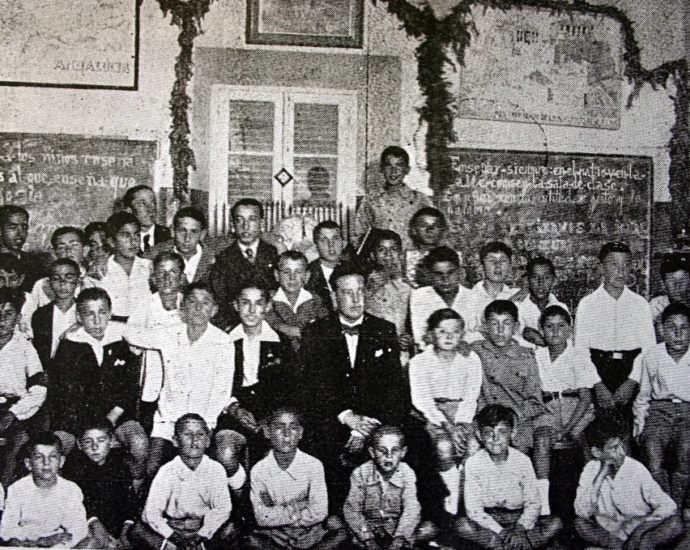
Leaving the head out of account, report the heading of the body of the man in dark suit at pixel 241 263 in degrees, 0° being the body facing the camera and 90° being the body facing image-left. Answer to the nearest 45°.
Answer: approximately 0°

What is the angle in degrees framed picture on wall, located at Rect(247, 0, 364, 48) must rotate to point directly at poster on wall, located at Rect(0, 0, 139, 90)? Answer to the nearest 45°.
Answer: approximately 90° to its right

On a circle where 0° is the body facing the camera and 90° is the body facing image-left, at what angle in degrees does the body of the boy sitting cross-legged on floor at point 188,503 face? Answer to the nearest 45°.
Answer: approximately 0°

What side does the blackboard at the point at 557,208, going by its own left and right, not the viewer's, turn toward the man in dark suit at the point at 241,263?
right

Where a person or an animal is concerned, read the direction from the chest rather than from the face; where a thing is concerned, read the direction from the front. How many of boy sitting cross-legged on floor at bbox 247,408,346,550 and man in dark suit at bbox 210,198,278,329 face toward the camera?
2

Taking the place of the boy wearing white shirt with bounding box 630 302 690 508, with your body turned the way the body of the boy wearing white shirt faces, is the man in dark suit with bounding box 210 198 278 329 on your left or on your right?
on your right

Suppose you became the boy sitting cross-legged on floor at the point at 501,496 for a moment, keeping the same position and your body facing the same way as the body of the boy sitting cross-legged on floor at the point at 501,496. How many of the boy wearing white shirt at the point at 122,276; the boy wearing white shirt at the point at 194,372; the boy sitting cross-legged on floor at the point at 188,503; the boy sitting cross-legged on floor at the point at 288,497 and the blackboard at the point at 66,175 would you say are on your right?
5

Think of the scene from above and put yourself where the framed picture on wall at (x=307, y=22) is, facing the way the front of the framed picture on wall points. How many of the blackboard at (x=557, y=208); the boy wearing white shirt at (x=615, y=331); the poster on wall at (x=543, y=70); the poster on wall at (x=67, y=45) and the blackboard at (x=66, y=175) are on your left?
3

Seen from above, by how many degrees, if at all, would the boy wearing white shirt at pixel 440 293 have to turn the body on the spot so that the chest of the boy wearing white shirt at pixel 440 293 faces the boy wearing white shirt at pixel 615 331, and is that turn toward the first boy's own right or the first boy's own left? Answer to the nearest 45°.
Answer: approximately 90° to the first boy's own left
